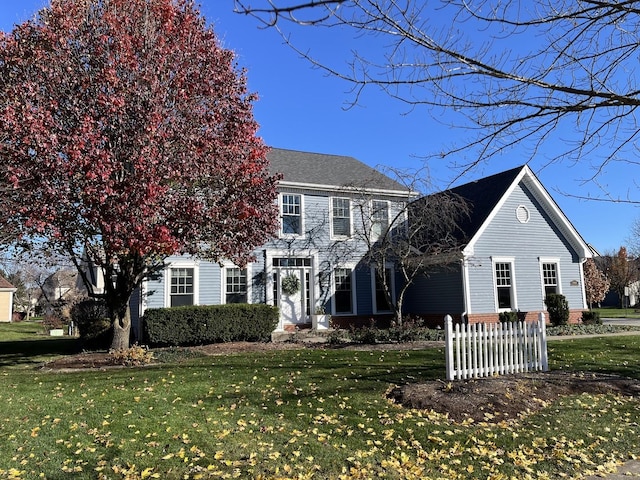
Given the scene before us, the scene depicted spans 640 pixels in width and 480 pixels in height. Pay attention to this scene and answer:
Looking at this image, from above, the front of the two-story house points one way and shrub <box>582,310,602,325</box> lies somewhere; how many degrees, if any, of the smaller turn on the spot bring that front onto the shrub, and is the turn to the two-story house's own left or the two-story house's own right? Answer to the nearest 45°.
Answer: approximately 90° to the two-story house's own left

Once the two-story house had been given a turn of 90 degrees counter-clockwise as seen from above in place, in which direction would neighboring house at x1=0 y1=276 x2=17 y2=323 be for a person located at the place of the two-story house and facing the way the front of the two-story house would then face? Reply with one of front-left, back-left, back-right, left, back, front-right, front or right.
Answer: back-left

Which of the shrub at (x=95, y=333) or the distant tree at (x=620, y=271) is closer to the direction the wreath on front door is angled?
the shrub

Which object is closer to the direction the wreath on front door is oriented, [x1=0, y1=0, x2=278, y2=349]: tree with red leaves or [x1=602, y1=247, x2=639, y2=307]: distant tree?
the tree with red leaves

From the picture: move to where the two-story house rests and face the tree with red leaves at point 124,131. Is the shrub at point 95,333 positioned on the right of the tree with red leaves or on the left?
right

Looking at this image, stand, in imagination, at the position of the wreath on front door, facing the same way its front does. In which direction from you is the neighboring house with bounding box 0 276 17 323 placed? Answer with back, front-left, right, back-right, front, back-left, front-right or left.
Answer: back-right

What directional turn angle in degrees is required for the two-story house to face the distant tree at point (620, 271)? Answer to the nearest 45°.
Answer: approximately 135° to its left

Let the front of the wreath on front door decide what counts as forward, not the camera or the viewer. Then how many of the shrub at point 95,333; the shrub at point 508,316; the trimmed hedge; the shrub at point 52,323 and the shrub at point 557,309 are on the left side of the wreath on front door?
2

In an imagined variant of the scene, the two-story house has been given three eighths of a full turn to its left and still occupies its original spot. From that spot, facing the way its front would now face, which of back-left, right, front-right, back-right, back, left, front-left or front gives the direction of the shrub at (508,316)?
front-right

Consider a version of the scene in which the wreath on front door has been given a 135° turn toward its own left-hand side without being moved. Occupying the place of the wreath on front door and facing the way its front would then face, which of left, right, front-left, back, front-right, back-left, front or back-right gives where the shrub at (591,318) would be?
front-right

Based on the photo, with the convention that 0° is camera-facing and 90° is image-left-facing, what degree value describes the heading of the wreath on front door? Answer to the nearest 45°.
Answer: approximately 0°

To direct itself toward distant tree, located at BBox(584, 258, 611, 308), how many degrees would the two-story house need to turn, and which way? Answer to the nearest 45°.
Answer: approximately 135° to its left

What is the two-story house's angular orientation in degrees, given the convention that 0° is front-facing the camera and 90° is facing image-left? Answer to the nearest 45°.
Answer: approximately 0°
